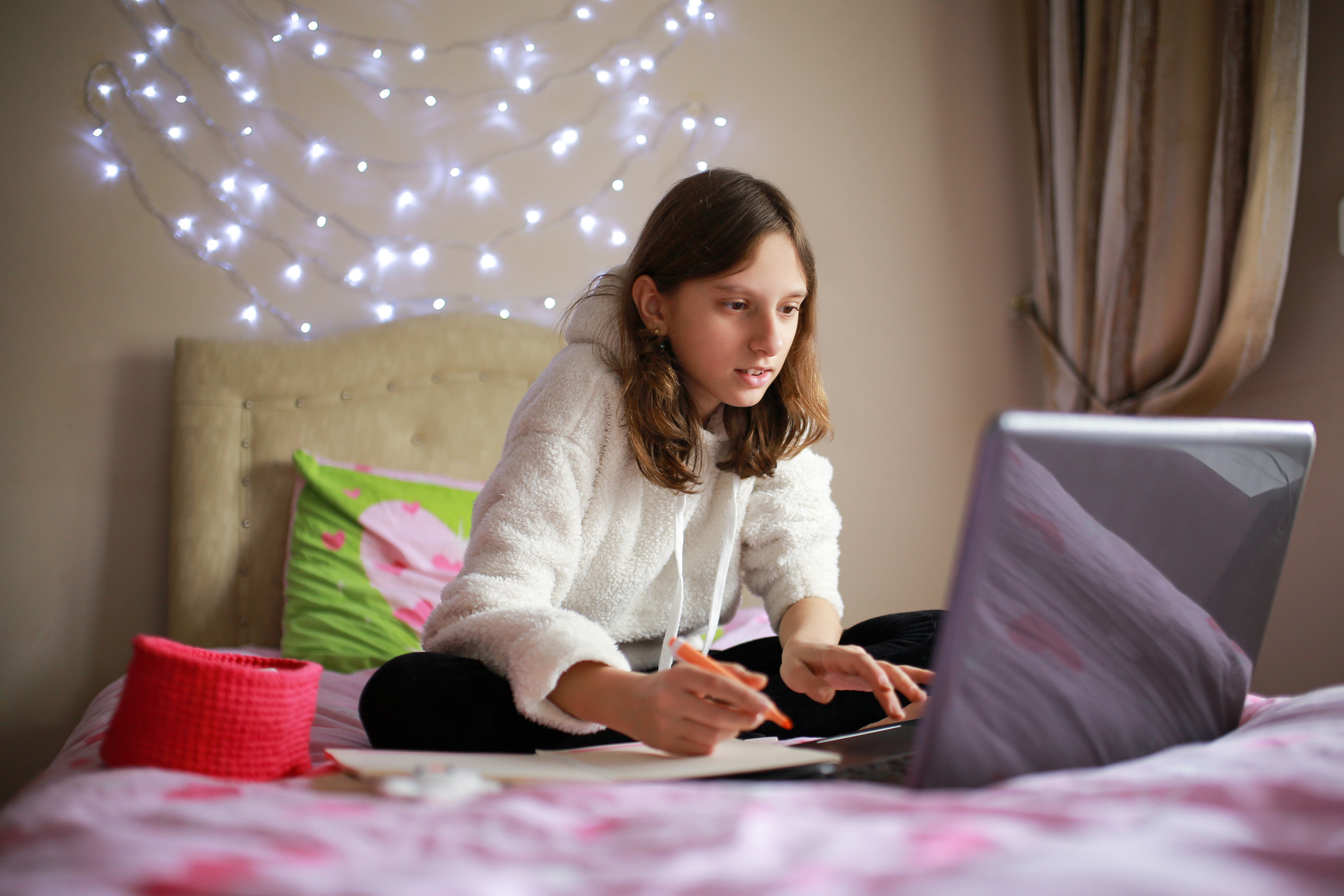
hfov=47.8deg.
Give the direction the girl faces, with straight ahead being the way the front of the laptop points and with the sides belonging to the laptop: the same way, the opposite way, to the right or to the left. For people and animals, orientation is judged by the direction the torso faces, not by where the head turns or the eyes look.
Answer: the opposite way

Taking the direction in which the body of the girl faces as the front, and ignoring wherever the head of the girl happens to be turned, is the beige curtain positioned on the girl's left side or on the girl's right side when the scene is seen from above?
on the girl's left side

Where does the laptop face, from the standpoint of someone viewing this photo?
facing away from the viewer and to the left of the viewer

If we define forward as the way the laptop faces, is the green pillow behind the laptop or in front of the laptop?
in front

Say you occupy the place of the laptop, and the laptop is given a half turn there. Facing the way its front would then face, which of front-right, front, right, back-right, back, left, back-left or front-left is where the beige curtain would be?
back-left

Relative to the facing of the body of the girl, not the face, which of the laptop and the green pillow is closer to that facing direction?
the laptop

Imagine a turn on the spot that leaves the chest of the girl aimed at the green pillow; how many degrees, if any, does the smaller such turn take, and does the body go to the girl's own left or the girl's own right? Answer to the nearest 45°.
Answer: approximately 180°

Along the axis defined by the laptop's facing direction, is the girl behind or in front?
in front
